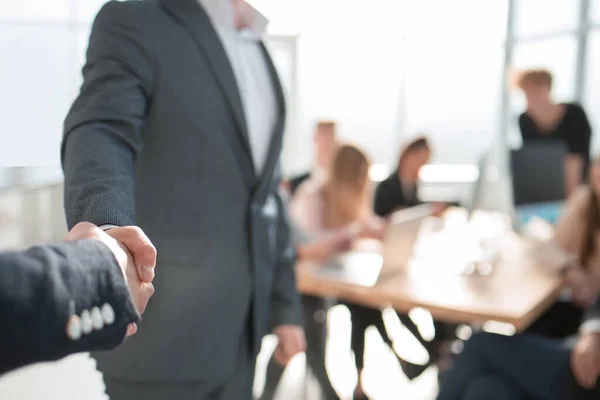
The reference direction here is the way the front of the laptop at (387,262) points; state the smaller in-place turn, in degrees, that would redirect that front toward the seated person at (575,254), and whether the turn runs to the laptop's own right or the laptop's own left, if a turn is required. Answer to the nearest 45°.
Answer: approximately 90° to the laptop's own right

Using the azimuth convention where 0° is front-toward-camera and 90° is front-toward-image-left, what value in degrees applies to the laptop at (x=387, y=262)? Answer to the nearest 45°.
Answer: approximately 135°

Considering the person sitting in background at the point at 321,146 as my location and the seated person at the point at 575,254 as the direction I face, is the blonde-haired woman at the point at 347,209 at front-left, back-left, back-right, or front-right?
front-right

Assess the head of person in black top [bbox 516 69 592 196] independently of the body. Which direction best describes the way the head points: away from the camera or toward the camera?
toward the camera
